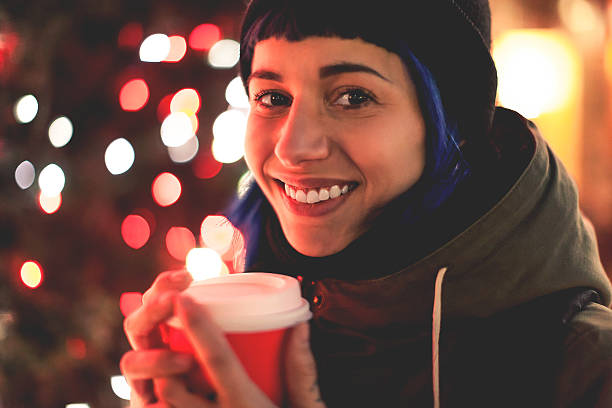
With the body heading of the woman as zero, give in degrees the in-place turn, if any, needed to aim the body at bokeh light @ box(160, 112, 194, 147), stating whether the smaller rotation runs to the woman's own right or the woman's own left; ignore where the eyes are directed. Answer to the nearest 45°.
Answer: approximately 90° to the woman's own right

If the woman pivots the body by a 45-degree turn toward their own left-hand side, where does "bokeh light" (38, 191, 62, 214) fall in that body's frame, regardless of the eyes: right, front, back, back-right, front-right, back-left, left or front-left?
back-right

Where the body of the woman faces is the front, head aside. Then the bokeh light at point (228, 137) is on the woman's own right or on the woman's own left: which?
on the woman's own right

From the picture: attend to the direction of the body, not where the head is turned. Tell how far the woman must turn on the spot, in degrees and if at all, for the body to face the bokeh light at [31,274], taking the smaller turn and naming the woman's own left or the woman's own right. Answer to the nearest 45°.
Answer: approximately 90° to the woman's own right

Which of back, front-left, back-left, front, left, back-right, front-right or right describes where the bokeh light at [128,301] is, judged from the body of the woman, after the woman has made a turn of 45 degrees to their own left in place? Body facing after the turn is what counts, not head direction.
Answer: back-right

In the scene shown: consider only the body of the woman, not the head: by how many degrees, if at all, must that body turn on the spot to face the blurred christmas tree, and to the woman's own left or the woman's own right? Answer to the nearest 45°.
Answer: approximately 90° to the woman's own right

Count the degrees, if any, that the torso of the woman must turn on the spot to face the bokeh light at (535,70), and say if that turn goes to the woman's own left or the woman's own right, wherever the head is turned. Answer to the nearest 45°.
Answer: approximately 135° to the woman's own right

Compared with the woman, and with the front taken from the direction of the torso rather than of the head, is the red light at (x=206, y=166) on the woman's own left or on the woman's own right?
on the woman's own right

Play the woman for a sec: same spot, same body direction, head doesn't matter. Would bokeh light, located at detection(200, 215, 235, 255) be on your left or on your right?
on your right

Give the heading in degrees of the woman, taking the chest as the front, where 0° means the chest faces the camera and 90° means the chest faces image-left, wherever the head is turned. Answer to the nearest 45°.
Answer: approximately 45°
